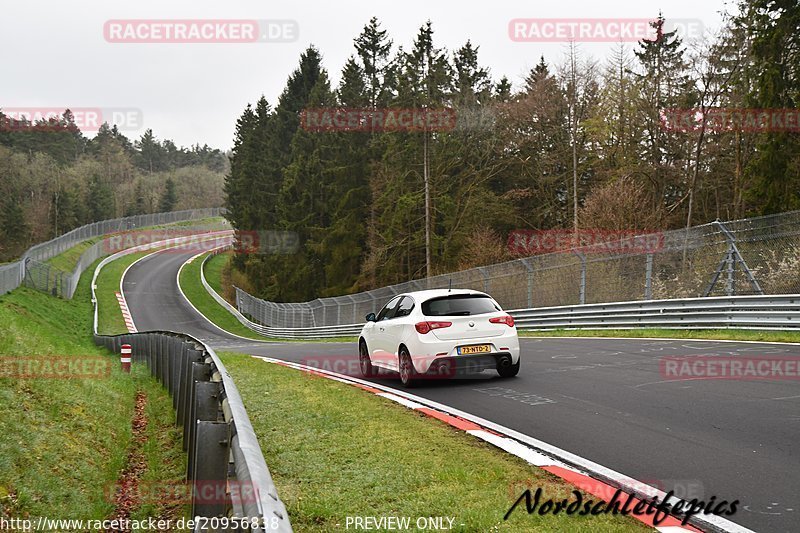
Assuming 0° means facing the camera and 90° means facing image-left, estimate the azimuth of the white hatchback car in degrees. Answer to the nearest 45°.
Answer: approximately 135°

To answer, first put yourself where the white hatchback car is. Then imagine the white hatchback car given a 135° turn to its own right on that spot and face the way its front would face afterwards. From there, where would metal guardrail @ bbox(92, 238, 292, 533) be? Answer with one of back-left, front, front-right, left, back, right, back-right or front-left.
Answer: right
